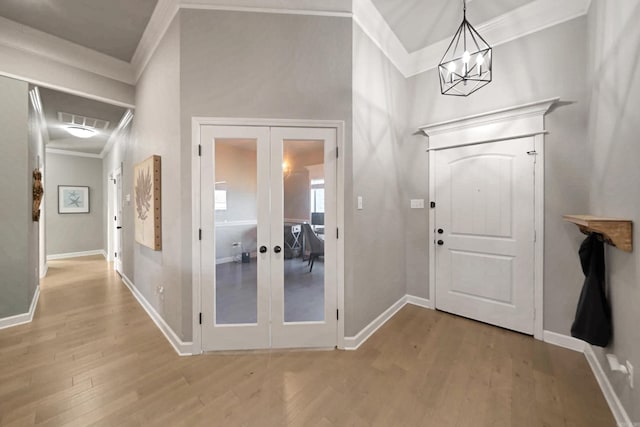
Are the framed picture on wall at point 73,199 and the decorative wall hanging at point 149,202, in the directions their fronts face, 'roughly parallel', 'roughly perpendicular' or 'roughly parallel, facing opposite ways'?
roughly perpendicular

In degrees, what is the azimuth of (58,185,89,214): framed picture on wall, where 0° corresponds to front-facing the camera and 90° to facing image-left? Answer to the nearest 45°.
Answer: approximately 0°

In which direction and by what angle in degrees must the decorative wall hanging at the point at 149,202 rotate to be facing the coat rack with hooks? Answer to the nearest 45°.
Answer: approximately 135° to its left

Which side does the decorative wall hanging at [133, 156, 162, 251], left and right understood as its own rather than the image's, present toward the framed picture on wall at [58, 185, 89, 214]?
right

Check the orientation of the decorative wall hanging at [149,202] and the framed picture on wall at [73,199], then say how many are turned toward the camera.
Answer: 1

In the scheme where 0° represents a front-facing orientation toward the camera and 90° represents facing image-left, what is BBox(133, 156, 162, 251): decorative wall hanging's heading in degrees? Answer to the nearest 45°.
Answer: approximately 90°

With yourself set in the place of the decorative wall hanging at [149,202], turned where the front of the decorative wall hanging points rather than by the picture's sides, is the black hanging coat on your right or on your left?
on your left
